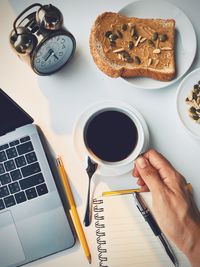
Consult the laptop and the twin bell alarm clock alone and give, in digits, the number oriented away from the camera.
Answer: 0

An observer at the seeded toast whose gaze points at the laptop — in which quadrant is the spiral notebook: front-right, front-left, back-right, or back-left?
front-left

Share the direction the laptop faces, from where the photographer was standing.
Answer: facing the viewer

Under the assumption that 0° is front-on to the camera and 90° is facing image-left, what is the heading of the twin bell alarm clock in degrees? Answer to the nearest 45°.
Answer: approximately 315°
